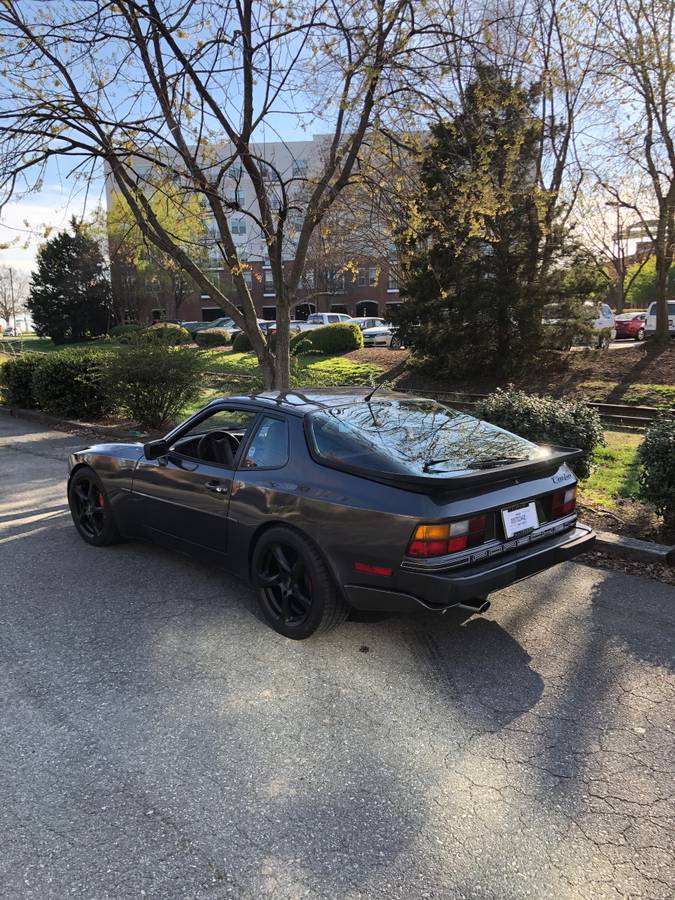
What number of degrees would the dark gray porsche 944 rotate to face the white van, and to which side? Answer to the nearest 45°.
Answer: approximately 90° to its right

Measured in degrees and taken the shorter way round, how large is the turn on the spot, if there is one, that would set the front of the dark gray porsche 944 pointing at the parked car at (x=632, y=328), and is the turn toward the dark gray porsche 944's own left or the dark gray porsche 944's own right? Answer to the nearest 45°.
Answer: approximately 90° to the dark gray porsche 944's own right

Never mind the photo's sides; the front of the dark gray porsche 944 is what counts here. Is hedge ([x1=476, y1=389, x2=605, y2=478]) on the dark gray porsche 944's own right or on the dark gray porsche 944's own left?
on the dark gray porsche 944's own right

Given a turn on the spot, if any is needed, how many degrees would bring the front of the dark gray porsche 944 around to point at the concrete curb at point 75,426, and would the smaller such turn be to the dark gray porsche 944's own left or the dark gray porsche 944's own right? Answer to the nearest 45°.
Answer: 0° — it already faces it

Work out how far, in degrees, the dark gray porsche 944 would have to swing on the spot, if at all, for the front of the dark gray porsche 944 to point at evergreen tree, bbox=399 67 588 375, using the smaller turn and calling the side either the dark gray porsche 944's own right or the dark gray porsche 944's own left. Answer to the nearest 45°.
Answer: approximately 45° to the dark gray porsche 944's own right

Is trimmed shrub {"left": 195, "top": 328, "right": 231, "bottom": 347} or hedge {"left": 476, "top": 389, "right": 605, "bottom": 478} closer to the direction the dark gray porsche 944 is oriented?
the trimmed shrub

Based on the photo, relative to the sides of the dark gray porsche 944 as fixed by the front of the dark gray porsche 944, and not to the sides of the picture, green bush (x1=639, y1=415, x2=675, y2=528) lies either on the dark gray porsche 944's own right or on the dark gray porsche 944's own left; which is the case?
on the dark gray porsche 944's own right

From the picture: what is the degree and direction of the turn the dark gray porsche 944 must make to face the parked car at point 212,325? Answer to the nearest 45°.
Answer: approximately 45° to its right

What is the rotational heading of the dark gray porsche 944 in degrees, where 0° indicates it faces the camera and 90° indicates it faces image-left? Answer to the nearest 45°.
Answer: approximately 135°

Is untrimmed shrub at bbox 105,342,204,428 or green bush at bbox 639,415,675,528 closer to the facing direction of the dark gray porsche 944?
the untrimmed shrub
